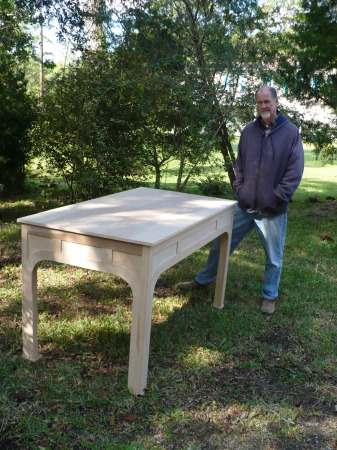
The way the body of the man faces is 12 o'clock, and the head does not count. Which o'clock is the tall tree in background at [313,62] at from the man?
The tall tree in background is roughly at 5 o'clock from the man.

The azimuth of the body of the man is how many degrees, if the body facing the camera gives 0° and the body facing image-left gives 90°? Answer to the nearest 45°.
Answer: approximately 45°

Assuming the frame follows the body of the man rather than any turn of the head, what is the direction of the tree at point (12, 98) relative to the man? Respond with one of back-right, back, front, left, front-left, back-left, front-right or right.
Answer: right

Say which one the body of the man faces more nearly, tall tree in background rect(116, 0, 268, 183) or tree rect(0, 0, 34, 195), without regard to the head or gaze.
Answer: the tree

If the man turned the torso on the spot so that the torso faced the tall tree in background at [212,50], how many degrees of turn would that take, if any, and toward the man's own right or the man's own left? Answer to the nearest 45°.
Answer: approximately 135° to the man's own right

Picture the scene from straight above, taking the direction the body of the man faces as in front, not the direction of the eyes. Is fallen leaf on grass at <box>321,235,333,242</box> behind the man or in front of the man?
behind

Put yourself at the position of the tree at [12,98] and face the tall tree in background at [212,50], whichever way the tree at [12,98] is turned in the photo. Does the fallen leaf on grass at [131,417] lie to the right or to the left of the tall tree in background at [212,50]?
right

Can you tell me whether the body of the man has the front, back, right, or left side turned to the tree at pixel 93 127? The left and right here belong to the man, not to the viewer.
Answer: right
